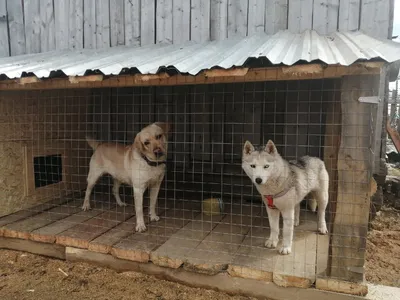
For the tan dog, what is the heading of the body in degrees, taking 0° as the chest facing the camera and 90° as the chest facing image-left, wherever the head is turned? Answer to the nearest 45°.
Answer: approximately 315°

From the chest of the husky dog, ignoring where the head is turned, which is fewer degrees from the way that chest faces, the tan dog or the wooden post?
the tan dog

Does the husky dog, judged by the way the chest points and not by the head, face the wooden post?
no

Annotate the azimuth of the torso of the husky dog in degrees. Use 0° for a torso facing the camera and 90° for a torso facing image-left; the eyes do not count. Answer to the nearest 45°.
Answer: approximately 45°

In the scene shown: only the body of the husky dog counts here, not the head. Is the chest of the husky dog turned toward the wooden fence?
no

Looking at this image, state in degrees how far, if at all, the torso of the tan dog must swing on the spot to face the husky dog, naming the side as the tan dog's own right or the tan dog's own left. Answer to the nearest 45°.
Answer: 0° — it already faces it

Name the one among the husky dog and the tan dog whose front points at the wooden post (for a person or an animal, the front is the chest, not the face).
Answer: the tan dog

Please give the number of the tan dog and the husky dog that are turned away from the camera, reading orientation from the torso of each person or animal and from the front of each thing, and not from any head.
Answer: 0

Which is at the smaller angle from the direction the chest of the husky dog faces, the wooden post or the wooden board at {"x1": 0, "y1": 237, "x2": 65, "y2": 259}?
the wooden board

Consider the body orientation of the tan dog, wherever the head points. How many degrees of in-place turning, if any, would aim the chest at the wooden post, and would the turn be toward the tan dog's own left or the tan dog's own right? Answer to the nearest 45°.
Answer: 0° — it already faces it

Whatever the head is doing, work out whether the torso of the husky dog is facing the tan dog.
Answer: no

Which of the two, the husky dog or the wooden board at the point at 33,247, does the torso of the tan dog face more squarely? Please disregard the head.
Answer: the husky dog

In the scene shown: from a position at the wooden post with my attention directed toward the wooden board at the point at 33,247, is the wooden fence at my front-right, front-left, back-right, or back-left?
front-right
